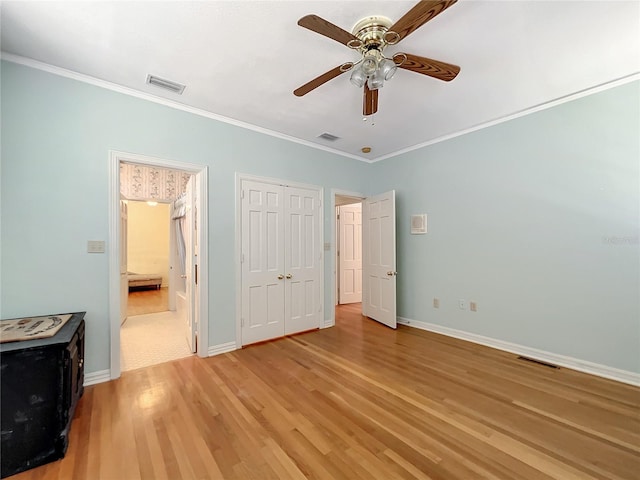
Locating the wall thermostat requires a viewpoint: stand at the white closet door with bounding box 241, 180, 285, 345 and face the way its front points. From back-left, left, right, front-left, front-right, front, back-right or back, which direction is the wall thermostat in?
front-left

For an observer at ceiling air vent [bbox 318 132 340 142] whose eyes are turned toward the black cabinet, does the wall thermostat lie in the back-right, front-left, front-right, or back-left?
back-left

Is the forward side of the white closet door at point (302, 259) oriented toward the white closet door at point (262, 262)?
no

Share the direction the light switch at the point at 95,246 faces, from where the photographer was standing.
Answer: facing the viewer

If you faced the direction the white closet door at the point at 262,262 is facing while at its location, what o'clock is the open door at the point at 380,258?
The open door is roughly at 10 o'clock from the white closet door.

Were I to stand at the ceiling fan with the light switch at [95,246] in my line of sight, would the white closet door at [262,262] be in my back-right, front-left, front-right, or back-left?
front-right

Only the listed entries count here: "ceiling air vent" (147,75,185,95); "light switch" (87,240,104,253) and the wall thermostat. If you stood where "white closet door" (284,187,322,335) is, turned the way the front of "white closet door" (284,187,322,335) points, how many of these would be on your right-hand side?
2

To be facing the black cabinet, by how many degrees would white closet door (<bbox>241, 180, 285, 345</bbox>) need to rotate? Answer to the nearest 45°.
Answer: approximately 90° to its right

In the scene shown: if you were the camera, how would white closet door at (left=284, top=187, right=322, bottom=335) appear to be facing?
facing the viewer and to the right of the viewer

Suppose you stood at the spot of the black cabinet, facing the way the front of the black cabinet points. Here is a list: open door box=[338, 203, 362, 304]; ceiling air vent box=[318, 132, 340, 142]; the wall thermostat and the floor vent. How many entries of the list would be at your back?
0

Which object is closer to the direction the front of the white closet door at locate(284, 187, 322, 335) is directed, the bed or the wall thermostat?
the wall thermostat

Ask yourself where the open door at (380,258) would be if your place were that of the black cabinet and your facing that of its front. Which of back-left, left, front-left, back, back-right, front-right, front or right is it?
front

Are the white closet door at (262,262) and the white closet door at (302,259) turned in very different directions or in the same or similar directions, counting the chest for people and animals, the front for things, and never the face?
same or similar directions

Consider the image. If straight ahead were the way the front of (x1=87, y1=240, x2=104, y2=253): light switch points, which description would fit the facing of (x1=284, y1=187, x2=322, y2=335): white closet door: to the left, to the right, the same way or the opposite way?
the same way
